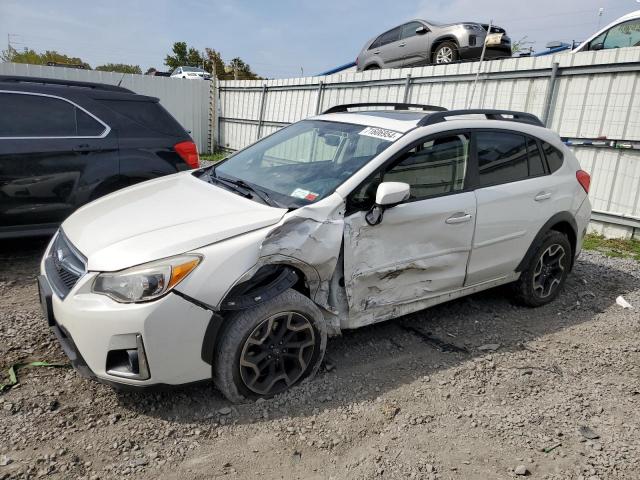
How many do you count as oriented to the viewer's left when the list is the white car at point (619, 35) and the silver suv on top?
1

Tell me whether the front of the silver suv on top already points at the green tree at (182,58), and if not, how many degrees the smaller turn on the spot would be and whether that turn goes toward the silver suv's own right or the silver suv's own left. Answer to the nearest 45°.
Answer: approximately 180°

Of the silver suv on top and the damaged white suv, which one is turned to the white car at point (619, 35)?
the silver suv on top

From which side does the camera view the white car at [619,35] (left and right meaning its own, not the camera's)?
left

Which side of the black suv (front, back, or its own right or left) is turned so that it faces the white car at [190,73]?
right

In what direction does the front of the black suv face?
to the viewer's left

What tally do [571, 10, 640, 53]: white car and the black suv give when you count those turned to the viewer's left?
2

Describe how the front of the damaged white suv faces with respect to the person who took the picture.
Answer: facing the viewer and to the left of the viewer

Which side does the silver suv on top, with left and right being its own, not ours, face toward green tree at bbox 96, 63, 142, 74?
back

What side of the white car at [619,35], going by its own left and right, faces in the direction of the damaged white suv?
left

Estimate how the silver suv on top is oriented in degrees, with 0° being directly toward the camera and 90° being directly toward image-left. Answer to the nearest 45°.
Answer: approximately 315°

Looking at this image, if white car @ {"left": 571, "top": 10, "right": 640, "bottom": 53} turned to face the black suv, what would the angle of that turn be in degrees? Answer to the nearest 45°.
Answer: approximately 45° to its left

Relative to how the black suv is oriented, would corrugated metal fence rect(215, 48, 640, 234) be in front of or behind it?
behind

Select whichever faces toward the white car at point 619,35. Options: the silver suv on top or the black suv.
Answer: the silver suv on top

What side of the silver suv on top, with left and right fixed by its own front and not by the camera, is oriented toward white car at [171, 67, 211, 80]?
back

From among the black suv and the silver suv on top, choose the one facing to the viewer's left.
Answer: the black suv
